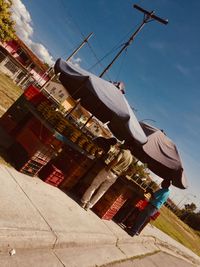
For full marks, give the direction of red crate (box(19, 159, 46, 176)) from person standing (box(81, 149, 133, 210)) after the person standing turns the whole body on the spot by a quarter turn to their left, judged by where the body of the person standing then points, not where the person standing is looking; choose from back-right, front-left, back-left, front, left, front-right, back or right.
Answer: front

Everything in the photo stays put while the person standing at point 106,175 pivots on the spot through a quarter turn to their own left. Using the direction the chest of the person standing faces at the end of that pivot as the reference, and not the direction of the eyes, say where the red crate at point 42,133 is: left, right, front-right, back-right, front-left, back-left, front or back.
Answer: front

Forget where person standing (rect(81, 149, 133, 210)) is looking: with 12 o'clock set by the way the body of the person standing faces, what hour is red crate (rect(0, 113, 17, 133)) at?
The red crate is roughly at 10 o'clock from the person standing.

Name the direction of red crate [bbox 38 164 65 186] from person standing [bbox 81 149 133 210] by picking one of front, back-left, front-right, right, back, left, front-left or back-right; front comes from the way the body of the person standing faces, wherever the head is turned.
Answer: left

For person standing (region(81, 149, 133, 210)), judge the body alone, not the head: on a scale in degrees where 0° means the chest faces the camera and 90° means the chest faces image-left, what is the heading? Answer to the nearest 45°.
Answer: approximately 135°
